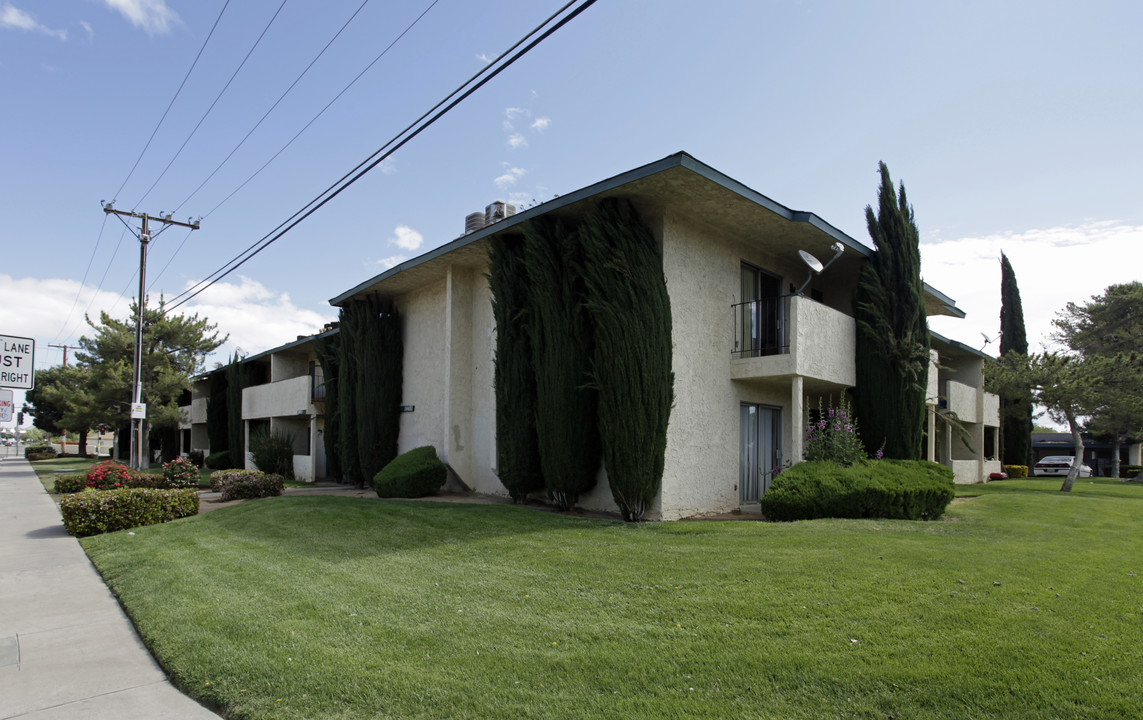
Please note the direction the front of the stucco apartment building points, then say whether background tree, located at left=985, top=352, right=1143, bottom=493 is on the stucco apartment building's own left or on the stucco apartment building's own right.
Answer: on the stucco apartment building's own left

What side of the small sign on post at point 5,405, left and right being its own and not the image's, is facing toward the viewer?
front

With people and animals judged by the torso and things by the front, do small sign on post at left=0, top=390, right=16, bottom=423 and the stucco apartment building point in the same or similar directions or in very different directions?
same or similar directions

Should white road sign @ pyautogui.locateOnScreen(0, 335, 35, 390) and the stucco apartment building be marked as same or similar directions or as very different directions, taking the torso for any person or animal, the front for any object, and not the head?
same or similar directions

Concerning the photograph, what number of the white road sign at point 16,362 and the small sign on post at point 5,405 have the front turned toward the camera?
2

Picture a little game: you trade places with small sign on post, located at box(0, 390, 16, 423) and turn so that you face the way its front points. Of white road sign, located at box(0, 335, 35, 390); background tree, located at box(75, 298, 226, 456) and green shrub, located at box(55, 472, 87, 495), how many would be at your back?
2

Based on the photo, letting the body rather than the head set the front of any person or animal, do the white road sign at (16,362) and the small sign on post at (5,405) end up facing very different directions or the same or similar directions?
same or similar directions

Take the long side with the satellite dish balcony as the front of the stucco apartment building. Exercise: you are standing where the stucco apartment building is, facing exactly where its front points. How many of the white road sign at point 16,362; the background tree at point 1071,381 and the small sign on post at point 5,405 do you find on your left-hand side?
1

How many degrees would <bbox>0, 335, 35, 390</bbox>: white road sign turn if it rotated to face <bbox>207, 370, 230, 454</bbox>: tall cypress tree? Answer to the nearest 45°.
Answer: approximately 180°

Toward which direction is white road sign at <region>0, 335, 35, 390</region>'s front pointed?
toward the camera
